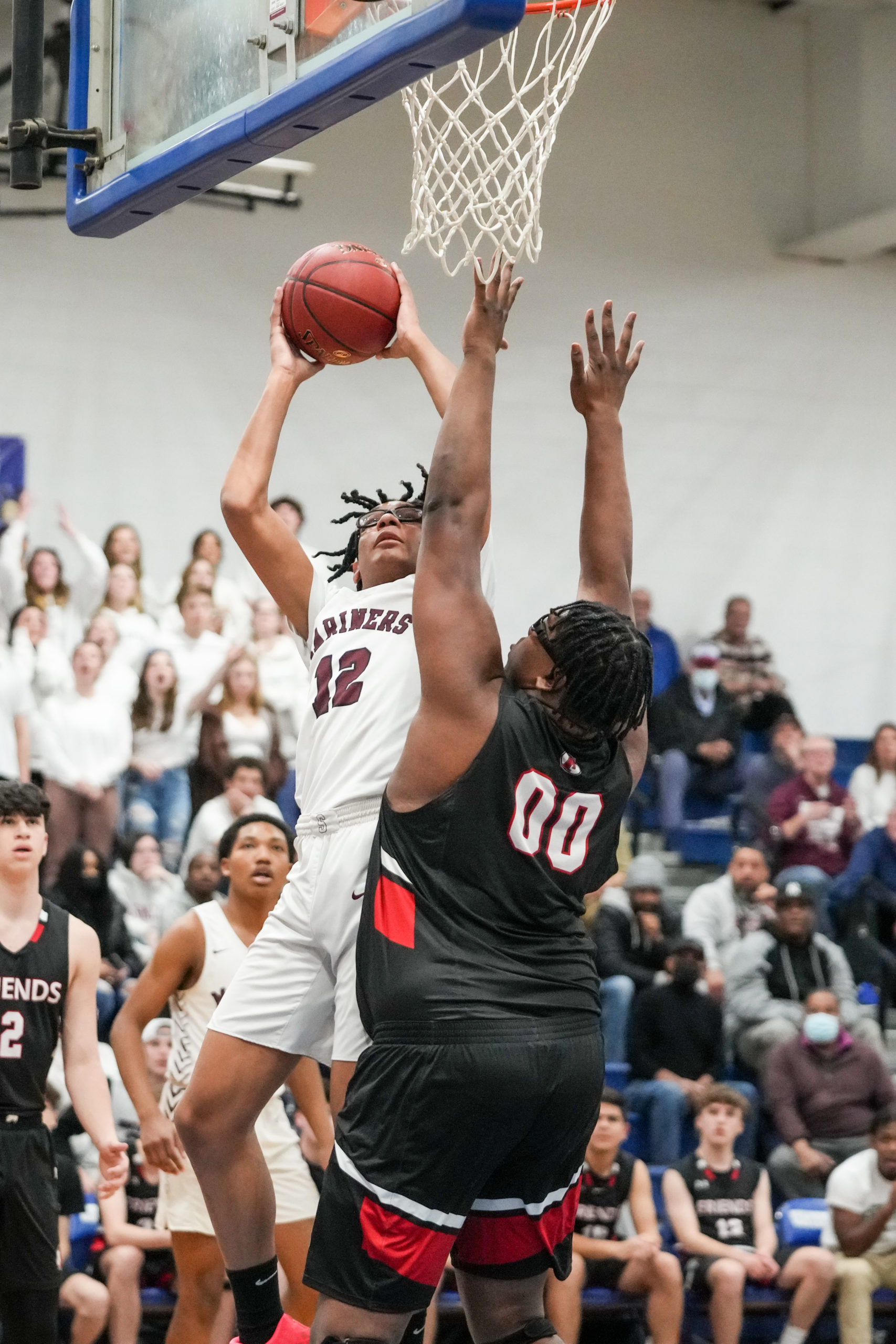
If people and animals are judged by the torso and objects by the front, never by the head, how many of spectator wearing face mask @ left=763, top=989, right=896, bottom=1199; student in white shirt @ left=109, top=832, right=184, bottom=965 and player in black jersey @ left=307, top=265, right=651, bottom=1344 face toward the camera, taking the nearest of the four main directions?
2

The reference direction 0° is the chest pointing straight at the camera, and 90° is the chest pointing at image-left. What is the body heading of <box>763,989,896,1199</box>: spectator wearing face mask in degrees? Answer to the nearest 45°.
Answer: approximately 0°

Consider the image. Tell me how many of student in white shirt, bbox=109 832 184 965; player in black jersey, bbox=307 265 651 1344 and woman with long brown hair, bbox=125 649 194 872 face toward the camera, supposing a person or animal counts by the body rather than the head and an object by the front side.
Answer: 2

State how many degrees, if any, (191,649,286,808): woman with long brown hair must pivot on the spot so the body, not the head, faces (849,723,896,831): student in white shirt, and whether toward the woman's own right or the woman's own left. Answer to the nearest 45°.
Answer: approximately 90° to the woman's own left

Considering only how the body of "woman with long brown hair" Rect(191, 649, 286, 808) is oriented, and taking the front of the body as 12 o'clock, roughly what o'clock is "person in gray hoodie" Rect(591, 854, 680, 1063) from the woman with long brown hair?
The person in gray hoodie is roughly at 10 o'clock from the woman with long brown hair.

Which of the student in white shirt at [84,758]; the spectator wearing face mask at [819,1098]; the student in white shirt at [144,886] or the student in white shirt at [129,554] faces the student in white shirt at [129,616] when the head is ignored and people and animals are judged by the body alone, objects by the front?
the student in white shirt at [129,554]

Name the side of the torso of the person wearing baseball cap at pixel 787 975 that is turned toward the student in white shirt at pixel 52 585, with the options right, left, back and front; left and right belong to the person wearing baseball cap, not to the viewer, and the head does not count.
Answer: right

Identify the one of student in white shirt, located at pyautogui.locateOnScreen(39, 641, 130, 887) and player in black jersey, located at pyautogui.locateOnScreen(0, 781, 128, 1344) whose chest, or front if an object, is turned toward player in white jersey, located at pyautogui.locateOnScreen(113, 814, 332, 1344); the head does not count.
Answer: the student in white shirt

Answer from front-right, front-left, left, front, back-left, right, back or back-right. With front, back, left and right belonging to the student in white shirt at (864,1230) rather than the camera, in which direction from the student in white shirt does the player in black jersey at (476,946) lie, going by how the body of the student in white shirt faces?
front-right
